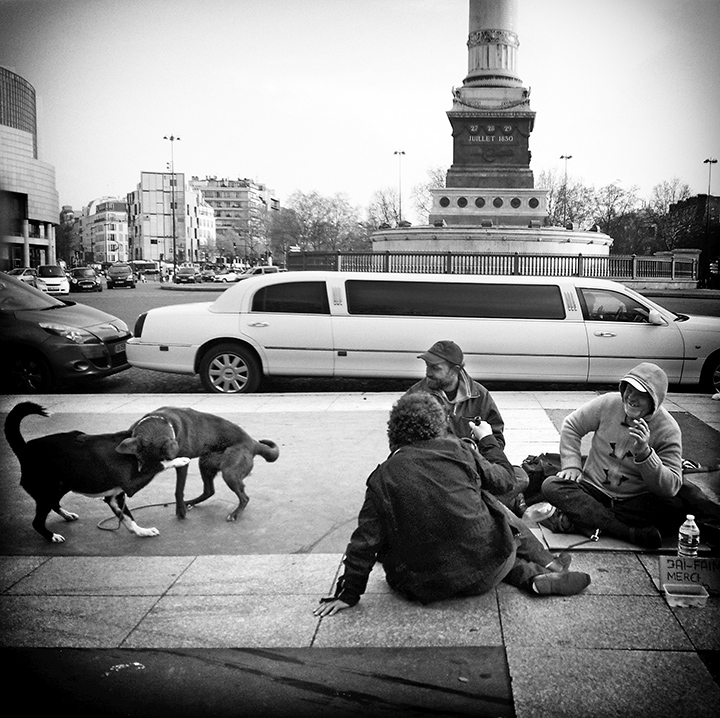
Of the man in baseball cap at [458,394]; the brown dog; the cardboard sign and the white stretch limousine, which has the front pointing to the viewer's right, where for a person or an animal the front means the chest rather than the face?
the white stretch limousine

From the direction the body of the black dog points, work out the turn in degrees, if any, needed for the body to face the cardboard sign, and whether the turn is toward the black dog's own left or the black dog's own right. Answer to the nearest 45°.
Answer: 0° — it already faces it

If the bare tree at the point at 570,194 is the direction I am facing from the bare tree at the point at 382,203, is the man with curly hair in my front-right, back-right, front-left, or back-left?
back-right

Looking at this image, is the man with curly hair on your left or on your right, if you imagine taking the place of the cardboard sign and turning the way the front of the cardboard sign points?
on your right

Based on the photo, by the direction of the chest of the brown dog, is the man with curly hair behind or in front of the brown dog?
behind

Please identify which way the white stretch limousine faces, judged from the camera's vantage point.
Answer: facing to the right of the viewer

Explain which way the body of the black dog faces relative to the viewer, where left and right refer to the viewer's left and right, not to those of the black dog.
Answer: facing to the right of the viewer

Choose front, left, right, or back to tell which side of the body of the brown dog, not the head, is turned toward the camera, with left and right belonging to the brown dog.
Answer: left

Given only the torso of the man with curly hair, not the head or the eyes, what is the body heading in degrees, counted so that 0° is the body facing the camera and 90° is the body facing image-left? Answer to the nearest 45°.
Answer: approximately 225°
